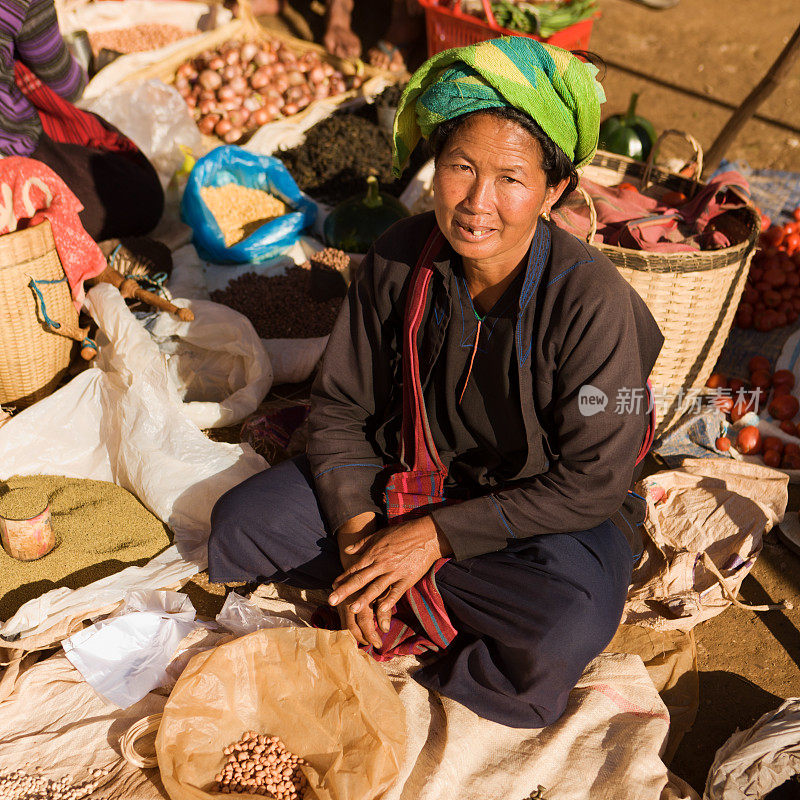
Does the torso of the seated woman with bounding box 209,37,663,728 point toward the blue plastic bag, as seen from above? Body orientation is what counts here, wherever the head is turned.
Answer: no

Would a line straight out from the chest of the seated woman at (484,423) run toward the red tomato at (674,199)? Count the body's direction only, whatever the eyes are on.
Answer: no

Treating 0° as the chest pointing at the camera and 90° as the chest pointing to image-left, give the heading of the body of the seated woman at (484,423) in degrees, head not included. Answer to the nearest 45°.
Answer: approximately 45°

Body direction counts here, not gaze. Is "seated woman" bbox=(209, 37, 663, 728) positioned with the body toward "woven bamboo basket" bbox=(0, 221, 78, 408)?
no

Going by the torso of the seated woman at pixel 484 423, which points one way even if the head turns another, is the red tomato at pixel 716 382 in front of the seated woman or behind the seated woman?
behind

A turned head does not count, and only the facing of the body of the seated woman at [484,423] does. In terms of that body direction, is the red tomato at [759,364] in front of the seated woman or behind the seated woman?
behind

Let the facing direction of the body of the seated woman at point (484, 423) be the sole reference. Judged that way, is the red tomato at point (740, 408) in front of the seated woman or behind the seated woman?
behind

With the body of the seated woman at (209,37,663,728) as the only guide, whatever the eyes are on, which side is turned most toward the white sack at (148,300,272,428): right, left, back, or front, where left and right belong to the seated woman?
right

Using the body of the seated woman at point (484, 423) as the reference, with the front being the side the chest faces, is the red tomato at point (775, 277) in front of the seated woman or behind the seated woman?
behind

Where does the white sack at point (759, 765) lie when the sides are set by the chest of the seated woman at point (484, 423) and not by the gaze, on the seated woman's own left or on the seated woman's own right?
on the seated woman's own left

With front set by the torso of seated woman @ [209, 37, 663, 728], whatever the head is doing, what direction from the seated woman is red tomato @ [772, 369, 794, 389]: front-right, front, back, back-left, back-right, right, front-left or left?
back

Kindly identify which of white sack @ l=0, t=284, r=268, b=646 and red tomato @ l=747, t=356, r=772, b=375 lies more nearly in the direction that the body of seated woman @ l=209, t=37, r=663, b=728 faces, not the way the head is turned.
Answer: the white sack

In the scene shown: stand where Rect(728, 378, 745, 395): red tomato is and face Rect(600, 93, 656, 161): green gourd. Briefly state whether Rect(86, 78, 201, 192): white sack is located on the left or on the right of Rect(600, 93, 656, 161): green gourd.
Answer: left

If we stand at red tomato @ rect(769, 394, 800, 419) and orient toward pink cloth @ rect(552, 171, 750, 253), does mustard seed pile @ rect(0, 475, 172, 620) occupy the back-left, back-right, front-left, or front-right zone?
front-left

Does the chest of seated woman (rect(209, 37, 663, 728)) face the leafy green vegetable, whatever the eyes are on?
no
